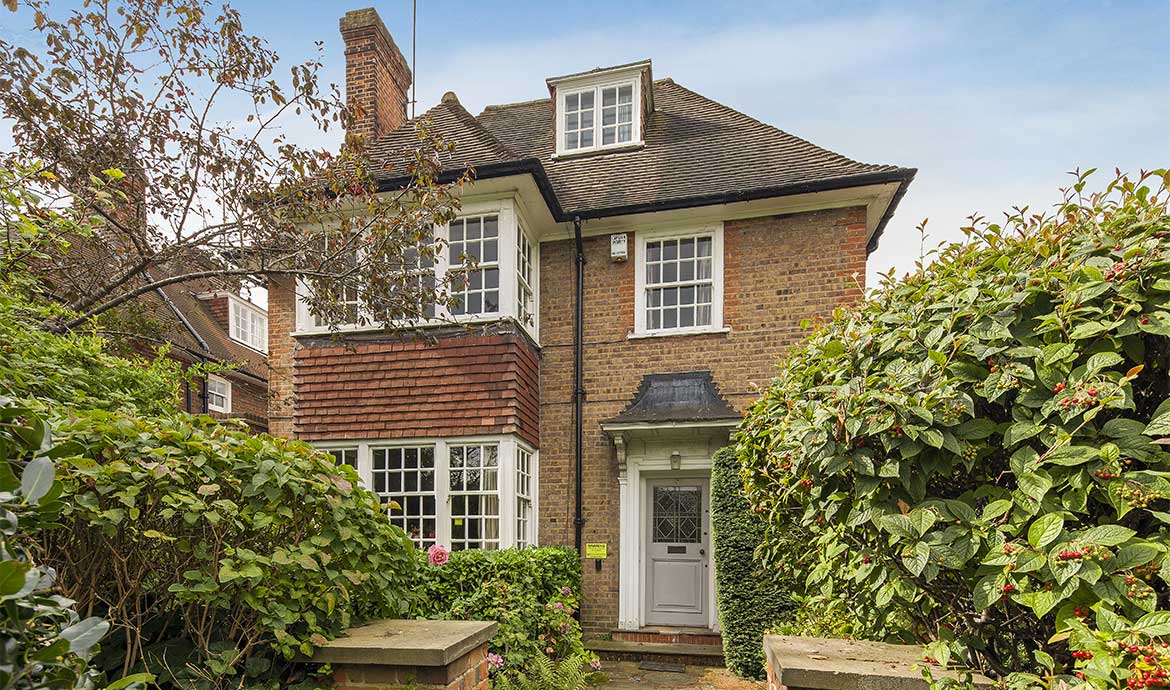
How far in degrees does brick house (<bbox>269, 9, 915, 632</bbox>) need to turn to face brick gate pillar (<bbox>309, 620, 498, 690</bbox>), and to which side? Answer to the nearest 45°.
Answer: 0° — it already faces it

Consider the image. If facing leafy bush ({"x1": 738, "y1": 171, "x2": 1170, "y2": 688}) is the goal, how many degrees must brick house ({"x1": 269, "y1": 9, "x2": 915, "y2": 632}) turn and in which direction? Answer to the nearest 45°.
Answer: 0° — it already faces it

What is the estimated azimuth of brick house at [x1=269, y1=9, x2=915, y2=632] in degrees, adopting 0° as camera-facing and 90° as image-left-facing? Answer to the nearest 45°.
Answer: approximately 0°
